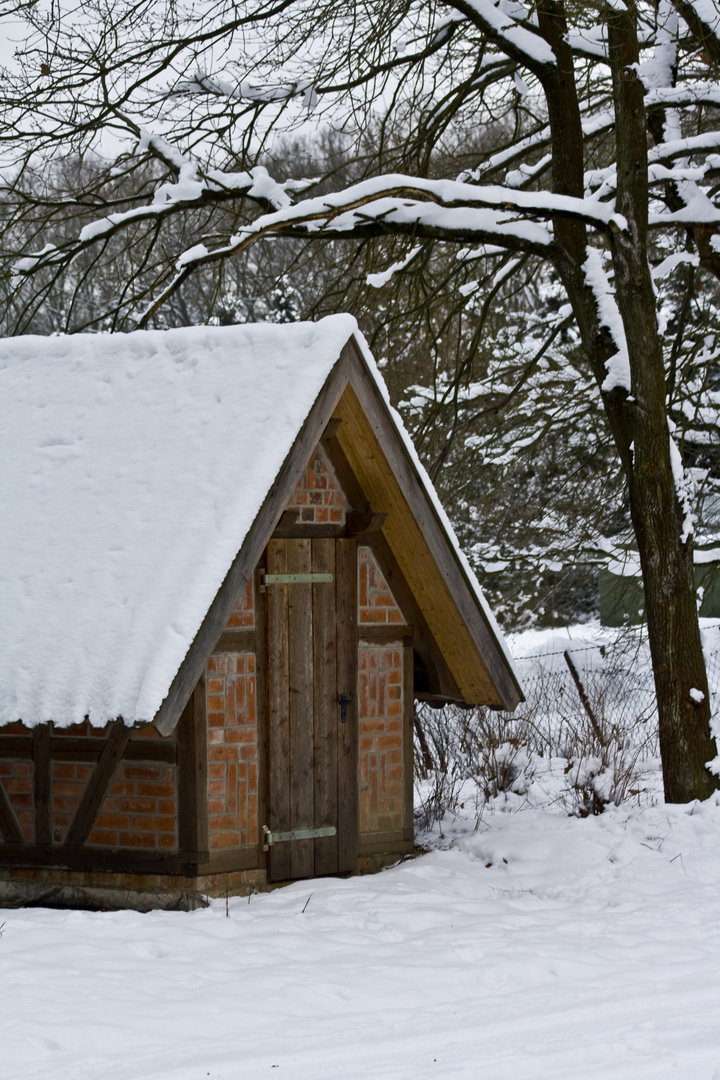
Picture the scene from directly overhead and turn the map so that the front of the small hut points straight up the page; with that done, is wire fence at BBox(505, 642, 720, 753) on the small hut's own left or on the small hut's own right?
on the small hut's own left

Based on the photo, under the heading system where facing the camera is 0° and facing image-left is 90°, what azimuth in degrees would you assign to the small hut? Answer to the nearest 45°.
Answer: approximately 315°

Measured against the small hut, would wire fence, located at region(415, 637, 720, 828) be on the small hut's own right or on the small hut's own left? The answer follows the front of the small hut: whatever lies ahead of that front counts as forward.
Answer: on the small hut's own left
